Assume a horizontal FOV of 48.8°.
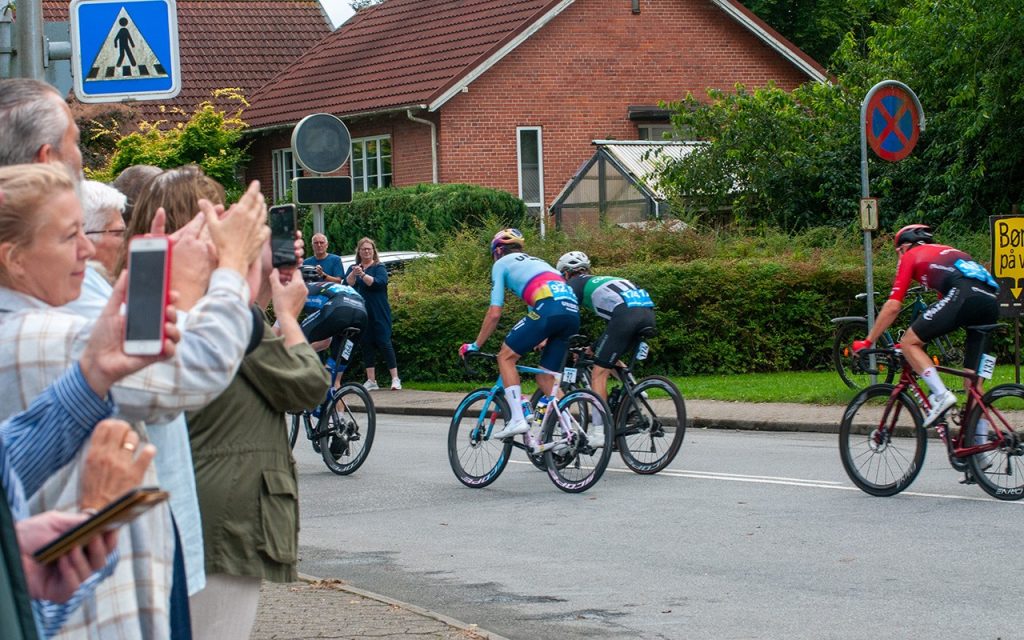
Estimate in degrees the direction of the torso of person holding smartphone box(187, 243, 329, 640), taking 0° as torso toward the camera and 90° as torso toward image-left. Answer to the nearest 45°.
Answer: approximately 225°

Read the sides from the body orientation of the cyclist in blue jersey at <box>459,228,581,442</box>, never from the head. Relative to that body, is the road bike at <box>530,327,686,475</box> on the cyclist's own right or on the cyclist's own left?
on the cyclist's own right

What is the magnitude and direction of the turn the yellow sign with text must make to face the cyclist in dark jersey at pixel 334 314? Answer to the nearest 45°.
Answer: approximately 45° to its right

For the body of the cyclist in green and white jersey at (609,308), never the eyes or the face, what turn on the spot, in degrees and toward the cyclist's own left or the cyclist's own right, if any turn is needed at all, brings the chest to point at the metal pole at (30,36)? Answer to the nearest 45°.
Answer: approximately 90° to the cyclist's own left

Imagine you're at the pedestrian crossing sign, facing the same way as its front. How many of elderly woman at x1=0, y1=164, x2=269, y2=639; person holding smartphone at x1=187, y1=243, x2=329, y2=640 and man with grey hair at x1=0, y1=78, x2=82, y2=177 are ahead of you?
3

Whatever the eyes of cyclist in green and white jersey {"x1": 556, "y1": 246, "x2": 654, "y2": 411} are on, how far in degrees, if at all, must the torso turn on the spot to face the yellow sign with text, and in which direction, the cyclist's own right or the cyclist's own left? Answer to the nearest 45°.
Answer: approximately 90° to the cyclist's own right
